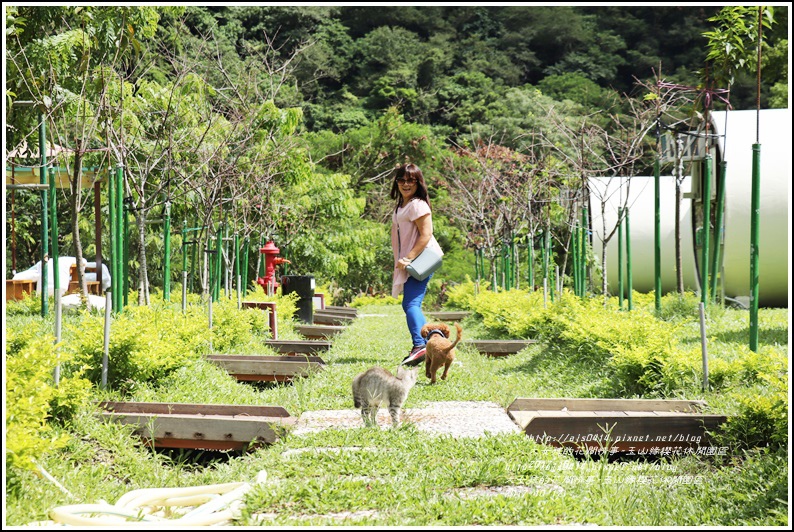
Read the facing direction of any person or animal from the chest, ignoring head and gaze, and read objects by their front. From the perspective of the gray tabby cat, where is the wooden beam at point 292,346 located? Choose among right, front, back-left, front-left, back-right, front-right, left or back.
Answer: left

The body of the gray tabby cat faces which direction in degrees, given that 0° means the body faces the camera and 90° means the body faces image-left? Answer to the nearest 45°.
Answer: approximately 270°

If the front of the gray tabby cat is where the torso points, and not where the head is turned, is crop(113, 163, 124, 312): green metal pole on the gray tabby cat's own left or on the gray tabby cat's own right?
on the gray tabby cat's own left

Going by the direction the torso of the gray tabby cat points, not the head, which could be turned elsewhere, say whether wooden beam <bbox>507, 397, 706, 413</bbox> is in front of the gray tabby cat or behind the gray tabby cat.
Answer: in front

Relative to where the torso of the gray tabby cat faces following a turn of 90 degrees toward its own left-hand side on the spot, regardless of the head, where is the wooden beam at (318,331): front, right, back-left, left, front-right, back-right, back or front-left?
front

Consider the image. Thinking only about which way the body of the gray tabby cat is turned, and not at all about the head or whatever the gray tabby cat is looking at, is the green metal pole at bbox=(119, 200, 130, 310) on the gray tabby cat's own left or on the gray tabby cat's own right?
on the gray tabby cat's own left

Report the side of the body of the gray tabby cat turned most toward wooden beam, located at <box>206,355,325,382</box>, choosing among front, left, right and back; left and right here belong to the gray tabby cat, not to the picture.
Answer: left
